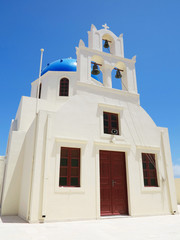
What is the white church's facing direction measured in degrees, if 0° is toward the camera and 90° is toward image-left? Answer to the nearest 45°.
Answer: approximately 315°
